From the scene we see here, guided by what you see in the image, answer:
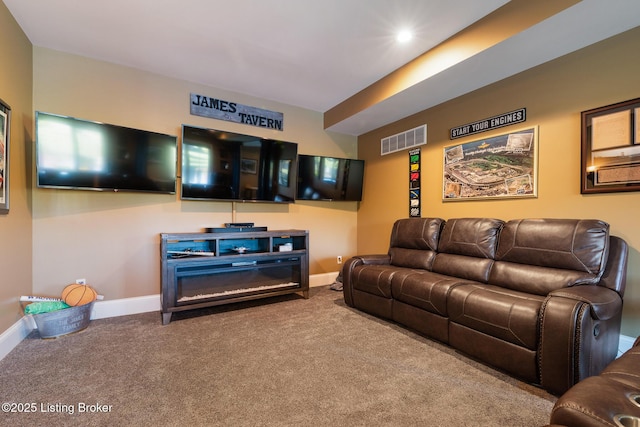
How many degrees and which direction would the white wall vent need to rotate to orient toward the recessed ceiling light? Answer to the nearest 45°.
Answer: approximately 45° to its left

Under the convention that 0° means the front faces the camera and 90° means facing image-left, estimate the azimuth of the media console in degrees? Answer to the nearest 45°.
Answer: approximately 315°

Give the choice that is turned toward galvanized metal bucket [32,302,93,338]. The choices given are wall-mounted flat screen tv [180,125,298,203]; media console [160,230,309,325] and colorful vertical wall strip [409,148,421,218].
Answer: the colorful vertical wall strip

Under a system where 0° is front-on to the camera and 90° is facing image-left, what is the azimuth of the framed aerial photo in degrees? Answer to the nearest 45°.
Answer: approximately 45°

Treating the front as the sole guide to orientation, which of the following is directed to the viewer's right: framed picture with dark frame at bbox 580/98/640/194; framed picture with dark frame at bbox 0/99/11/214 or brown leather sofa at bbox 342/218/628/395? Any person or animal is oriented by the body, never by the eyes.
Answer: framed picture with dark frame at bbox 0/99/11/214

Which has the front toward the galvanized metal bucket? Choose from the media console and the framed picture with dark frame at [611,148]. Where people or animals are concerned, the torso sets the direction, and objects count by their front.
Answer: the framed picture with dark frame

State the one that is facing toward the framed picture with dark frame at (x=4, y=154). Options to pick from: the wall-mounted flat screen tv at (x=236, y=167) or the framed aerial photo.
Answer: the framed aerial photo

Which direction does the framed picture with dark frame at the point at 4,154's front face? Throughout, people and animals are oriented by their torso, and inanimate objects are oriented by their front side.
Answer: to the viewer's right

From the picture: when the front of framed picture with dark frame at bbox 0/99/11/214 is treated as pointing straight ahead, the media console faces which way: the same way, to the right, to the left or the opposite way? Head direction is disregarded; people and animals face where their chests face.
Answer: to the right
